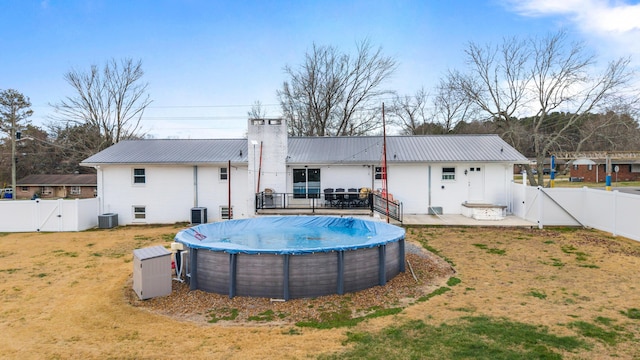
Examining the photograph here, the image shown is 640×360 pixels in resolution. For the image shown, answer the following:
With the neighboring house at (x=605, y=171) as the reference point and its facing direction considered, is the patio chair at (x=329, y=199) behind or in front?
in front

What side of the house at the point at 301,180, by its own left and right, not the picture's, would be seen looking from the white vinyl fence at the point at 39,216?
left

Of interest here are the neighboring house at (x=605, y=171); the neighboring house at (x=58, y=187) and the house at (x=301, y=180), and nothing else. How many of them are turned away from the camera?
1

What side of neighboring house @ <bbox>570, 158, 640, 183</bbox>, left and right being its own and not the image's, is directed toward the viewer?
front

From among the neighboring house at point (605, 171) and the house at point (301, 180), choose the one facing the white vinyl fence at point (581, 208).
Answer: the neighboring house

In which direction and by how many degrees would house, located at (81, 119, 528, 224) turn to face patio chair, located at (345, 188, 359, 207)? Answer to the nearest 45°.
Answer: approximately 135° to its right

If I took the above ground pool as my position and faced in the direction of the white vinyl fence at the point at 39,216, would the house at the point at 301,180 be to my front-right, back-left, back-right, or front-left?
front-right

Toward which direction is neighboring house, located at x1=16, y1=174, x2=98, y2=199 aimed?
toward the camera

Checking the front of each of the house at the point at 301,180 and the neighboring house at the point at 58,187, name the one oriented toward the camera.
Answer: the neighboring house

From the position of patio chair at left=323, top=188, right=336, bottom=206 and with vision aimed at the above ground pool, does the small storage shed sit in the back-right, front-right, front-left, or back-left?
front-right

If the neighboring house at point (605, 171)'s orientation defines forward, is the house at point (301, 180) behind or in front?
in front

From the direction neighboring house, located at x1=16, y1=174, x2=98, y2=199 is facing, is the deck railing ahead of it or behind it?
ahead

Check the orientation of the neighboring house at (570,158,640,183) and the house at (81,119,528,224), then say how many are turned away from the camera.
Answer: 1

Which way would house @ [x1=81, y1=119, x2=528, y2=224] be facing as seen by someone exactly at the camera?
facing away from the viewer

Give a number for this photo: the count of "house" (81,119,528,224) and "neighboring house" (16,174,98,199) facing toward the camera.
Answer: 1
